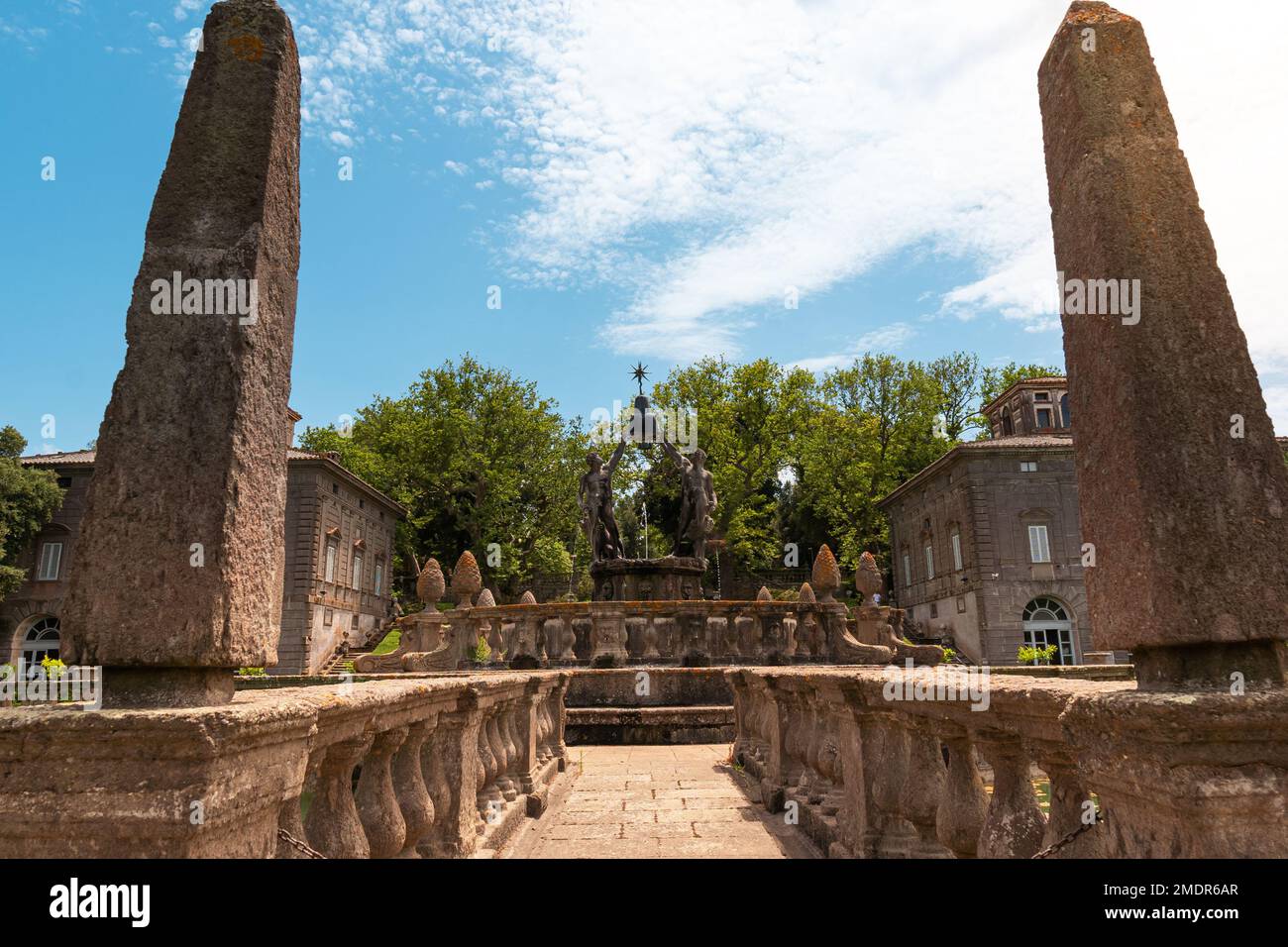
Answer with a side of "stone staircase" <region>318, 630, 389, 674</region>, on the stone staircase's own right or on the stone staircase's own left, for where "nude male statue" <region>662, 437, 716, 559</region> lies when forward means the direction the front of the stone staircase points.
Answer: on the stone staircase's own left

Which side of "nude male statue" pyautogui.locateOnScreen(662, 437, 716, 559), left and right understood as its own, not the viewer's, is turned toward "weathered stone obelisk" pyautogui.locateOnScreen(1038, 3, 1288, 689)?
front

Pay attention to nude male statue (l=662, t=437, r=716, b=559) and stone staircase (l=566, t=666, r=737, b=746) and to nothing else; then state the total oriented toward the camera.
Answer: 2

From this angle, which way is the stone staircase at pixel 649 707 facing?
toward the camera

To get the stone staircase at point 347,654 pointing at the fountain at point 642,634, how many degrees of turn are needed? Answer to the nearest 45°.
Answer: approximately 45° to its left

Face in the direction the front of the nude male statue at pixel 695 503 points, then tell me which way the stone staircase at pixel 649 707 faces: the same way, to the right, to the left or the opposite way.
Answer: the same way

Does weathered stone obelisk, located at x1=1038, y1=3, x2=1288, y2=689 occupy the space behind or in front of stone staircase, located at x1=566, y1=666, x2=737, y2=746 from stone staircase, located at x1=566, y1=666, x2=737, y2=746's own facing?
in front

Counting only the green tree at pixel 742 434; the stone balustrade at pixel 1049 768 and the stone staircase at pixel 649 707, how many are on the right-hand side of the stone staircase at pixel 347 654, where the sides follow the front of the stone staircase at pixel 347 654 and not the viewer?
0

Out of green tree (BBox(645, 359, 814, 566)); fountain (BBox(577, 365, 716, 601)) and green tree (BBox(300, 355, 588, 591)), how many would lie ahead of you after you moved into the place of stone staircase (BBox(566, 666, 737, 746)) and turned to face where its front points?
0

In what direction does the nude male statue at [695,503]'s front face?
toward the camera

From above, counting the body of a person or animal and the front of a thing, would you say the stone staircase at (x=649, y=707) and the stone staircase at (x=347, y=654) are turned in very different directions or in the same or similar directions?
same or similar directions

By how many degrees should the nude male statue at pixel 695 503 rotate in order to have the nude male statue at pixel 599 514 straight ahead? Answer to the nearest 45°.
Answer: approximately 90° to its right

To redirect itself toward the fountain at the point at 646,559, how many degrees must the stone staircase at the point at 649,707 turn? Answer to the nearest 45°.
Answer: approximately 180°

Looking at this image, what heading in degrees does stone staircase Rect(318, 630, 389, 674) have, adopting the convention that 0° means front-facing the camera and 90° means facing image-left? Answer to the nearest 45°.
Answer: approximately 45°

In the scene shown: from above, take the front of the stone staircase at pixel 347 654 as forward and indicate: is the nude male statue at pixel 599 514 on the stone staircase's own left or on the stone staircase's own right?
on the stone staircase's own left
